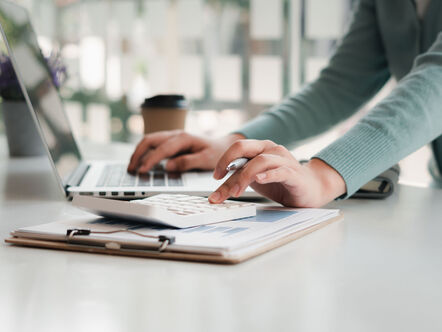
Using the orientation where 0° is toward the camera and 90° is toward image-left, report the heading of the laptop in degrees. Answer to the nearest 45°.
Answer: approximately 270°

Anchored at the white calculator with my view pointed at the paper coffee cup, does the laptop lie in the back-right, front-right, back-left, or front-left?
front-left

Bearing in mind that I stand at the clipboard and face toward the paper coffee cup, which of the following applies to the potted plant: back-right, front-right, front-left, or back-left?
front-left

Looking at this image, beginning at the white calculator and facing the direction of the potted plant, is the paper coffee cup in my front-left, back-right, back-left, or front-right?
front-right
